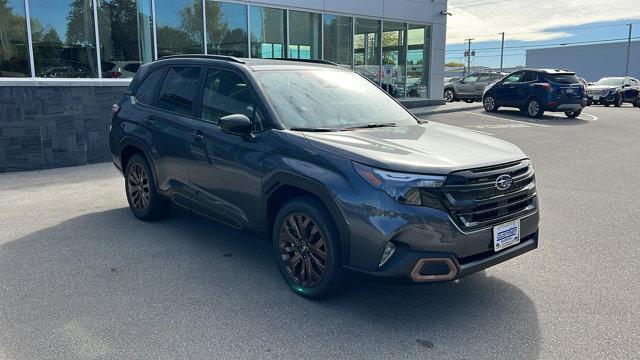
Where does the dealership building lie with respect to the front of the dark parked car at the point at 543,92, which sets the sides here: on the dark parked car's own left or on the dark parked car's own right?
on the dark parked car's own left

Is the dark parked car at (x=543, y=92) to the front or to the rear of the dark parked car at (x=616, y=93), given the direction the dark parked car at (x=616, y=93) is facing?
to the front

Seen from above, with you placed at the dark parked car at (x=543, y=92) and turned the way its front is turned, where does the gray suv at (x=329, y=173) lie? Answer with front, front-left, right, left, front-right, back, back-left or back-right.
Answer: back-left

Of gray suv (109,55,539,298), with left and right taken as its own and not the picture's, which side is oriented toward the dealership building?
back

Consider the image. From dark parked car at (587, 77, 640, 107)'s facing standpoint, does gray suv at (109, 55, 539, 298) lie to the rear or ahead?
ahead

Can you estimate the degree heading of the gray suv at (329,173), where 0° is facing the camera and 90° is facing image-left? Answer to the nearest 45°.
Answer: approximately 315°

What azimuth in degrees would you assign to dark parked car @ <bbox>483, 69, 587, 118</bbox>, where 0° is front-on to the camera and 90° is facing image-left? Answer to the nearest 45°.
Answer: approximately 135°

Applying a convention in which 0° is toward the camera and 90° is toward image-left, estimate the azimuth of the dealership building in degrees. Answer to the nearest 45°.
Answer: approximately 315°
